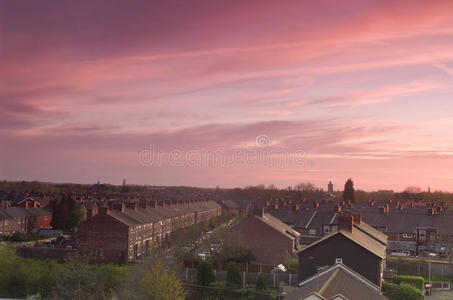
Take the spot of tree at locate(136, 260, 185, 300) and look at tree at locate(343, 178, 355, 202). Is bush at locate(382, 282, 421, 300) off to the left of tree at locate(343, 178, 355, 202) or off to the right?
right

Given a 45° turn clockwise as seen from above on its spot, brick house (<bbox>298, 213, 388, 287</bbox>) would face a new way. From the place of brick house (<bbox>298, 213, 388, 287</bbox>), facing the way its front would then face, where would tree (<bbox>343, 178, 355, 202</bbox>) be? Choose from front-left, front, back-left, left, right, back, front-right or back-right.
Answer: back-left

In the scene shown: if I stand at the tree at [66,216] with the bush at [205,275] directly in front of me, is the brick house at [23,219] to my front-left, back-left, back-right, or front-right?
back-right

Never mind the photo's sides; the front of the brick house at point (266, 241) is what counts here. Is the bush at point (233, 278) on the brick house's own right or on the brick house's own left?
on the brick house's own left

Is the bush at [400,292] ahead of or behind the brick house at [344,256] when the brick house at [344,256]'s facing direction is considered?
ahead
